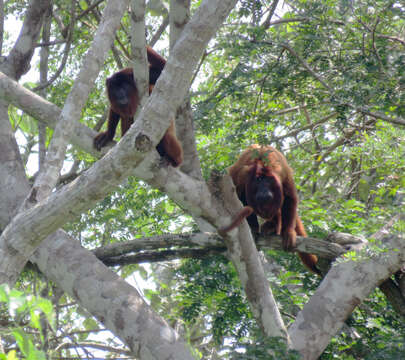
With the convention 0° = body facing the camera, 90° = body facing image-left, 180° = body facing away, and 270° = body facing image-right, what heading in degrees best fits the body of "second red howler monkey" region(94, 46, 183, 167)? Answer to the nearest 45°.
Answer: approximately 45°

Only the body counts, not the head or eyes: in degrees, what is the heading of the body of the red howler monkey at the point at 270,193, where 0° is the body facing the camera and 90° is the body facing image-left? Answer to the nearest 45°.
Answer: approximately 0°

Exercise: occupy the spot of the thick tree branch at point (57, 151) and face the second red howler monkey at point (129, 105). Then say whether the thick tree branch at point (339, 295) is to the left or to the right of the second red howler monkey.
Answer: right

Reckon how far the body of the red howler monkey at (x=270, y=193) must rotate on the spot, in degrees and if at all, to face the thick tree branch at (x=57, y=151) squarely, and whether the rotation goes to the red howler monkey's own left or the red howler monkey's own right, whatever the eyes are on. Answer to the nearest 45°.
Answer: approximately 45° to the red howler monkey's own right
